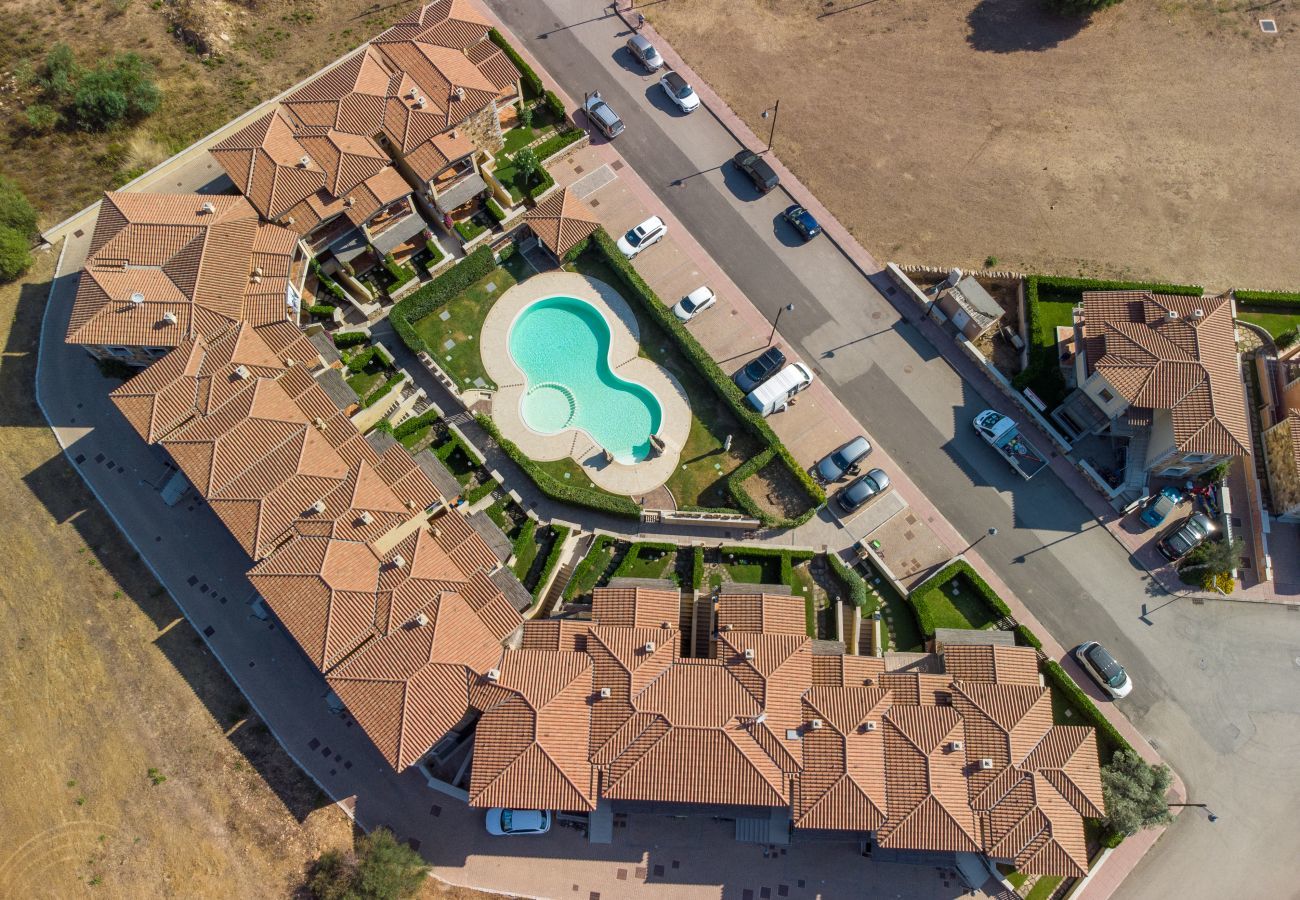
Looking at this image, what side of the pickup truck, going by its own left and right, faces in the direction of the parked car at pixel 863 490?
left

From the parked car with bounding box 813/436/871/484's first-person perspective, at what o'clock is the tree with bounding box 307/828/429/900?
The tree is roughly at 12 o'clock from the parked car.

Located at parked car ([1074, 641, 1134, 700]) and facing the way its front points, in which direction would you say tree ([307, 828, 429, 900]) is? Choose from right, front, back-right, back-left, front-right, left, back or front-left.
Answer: right

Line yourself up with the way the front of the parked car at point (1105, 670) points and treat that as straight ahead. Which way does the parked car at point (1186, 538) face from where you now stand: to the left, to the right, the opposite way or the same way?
to the left

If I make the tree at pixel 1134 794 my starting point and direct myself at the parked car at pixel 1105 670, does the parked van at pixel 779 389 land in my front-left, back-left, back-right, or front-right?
front-left

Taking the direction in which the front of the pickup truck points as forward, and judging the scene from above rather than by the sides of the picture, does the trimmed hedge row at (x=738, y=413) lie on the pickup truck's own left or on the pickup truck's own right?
on the pickup truck's own left

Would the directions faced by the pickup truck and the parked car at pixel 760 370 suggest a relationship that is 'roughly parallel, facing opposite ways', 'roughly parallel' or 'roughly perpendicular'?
roughly perpendicular

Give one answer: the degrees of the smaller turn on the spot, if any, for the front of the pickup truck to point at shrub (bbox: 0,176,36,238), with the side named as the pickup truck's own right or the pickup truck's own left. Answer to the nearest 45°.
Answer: approximately 45° to the pickup truck's own left

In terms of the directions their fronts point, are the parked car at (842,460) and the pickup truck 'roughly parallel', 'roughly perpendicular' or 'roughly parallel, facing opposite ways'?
roughly perpendicular

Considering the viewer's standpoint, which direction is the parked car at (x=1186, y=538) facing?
facing away from the viewer and to the right of the viewer

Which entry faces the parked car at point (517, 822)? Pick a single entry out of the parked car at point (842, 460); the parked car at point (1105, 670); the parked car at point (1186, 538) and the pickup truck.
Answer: the parked car at point (842, 460)

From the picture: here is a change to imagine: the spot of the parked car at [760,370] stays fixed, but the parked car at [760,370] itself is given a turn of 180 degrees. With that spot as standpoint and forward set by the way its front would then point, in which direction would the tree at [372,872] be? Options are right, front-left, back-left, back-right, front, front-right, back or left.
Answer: back

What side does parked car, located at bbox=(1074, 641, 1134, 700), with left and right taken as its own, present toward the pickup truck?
back

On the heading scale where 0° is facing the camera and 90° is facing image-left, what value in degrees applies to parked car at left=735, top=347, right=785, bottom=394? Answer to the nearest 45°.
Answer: approximately 45°

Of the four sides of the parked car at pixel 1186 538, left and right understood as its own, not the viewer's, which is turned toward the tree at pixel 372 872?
back
